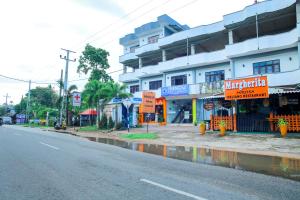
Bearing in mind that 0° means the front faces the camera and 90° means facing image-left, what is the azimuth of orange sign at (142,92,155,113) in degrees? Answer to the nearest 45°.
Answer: approximately 0°

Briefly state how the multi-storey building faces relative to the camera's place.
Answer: facing the viewer and to the left of the viewer

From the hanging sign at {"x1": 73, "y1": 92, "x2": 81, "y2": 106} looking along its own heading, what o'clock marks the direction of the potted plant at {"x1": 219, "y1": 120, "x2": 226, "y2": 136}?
The potted plant is roughly at 11 o'clock from the hanging sign.

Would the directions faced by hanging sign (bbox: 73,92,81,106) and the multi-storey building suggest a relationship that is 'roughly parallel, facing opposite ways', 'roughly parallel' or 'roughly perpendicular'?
roughly perpendicular

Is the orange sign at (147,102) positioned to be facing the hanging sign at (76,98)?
no

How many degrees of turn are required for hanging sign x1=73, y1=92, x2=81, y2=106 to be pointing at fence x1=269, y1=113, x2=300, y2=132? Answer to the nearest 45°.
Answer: approximately 45° to its left

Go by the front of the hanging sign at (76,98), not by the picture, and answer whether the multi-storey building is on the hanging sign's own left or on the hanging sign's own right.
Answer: on the hanging sign's own left

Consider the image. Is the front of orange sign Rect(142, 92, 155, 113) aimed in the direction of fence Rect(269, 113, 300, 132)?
no

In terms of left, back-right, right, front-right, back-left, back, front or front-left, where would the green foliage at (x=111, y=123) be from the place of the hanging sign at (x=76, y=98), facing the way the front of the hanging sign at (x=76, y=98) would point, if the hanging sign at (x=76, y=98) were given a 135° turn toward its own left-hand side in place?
right

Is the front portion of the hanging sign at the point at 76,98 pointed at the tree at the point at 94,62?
no

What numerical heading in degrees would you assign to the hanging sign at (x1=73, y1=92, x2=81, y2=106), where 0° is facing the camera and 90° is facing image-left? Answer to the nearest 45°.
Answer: approximately 0°

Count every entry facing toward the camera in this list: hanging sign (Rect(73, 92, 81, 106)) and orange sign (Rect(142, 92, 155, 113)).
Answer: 2

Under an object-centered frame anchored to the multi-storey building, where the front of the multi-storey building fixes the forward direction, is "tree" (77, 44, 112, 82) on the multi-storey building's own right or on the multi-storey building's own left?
on the multi-storey building's own right

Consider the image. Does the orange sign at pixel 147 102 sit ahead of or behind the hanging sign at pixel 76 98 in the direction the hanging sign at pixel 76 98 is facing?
ahead
